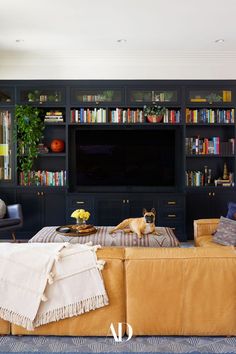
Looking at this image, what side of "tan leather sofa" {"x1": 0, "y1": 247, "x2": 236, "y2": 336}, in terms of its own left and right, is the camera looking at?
back

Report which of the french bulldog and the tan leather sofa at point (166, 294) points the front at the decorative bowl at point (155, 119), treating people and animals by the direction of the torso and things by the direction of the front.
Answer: the tan leather sofa

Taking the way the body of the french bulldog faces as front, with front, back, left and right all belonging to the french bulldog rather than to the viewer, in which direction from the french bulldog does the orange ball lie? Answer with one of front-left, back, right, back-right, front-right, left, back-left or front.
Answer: back

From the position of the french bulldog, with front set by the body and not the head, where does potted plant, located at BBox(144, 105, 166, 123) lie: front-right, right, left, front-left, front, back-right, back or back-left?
back-left

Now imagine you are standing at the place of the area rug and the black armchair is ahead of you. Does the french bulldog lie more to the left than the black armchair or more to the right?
right

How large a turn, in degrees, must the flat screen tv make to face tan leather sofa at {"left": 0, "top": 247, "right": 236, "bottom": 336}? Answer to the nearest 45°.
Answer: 0° — it already faces it

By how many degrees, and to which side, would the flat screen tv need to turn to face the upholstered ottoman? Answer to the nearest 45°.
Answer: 0° — it already faces it

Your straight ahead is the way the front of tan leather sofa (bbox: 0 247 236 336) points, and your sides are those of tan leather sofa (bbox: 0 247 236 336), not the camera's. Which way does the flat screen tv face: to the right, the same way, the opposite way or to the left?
the opposite way

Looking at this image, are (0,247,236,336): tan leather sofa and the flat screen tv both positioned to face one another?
yes

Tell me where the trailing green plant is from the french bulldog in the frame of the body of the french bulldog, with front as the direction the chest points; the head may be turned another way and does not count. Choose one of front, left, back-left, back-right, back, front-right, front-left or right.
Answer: back

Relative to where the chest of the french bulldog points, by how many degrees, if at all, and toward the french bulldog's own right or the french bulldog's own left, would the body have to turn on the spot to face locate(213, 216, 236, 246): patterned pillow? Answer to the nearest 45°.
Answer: approximately 45° to the french bulldog's own left

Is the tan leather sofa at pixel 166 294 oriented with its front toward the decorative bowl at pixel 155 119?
yes

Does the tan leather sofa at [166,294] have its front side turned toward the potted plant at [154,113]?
yes
